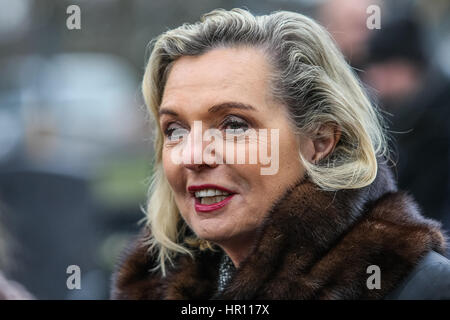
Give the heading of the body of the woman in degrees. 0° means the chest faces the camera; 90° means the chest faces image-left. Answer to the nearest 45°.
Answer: approximately 45°

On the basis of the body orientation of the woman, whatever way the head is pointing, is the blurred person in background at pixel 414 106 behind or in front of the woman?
behind
